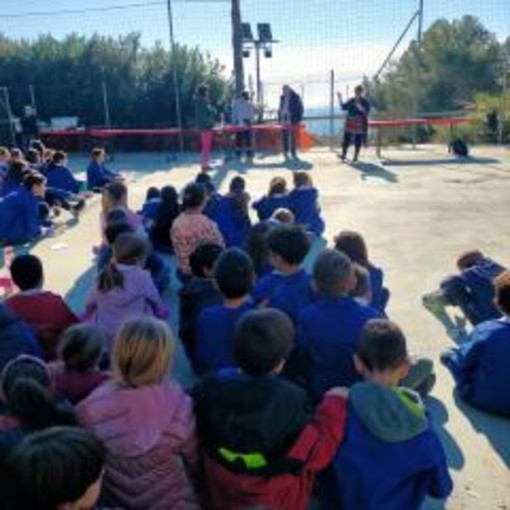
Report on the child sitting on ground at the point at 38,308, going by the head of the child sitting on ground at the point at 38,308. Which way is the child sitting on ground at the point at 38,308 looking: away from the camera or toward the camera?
away from the camera

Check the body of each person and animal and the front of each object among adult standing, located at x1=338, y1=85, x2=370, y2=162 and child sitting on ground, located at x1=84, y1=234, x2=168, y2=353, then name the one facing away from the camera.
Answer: the child sitting on ground

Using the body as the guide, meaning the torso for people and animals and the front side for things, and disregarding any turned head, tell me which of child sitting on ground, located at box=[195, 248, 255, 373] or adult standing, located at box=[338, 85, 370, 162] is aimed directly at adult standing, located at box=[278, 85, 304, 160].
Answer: the child sitting on ground

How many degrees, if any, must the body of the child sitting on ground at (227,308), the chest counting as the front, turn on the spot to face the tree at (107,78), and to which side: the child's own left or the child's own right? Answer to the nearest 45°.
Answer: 0° — they already face it

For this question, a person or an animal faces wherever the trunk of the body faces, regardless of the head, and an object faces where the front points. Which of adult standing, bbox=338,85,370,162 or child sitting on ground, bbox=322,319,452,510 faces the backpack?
the child sitting on ground

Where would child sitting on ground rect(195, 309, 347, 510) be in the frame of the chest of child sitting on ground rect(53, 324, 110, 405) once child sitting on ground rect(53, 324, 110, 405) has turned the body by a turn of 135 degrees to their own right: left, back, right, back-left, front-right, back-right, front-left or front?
front

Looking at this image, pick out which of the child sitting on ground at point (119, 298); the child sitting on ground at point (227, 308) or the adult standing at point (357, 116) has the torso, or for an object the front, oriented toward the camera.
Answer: the adult standing

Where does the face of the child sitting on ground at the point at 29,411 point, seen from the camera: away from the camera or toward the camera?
away from the camera

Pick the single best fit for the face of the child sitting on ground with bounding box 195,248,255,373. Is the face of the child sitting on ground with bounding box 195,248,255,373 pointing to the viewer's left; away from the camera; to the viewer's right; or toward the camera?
away from the camera

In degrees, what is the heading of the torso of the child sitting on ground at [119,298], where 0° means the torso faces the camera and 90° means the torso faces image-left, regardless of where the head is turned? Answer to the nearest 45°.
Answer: approximately 180°

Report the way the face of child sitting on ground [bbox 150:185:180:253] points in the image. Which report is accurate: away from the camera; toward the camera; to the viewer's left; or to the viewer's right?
away from the camera

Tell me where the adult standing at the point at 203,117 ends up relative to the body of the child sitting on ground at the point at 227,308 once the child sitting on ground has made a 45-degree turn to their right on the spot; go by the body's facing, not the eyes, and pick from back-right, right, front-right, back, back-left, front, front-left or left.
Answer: front-left

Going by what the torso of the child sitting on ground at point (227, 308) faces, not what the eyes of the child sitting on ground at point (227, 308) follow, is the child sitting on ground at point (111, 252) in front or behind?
in front

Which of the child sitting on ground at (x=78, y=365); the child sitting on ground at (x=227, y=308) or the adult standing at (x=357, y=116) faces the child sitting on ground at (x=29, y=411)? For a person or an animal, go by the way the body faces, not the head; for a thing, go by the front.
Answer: the adult standing

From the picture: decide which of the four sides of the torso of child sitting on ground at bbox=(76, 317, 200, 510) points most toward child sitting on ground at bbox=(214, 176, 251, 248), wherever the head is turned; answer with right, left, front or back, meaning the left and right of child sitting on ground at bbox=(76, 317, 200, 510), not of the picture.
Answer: front

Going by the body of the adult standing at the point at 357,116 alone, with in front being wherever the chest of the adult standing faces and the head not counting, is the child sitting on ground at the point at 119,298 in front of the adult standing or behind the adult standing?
in front

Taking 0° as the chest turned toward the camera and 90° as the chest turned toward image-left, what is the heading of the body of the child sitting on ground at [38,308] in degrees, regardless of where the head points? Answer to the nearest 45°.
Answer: approximately 180°

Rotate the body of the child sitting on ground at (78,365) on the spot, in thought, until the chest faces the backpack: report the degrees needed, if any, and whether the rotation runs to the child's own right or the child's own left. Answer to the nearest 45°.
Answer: approximately 45° to the child's own right

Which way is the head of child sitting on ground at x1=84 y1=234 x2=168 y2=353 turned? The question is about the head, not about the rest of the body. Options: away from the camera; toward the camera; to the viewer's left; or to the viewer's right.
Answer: away from the camera
